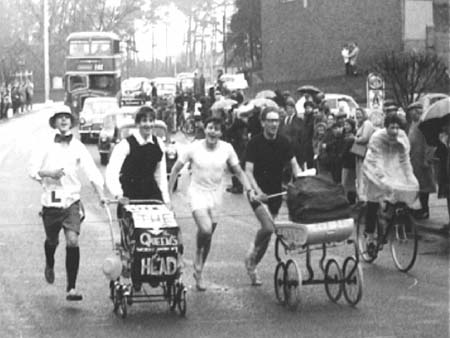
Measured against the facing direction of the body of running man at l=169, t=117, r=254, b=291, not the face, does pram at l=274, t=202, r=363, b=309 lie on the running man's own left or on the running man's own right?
on the running man's own left

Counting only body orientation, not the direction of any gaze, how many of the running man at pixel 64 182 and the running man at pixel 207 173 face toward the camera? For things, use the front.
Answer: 2

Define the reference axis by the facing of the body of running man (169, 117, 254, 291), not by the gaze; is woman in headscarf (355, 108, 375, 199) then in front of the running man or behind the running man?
behind

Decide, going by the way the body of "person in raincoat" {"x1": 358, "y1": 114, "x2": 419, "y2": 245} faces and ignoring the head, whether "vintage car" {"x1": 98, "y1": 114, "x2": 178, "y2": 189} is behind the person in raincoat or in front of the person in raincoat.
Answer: behind

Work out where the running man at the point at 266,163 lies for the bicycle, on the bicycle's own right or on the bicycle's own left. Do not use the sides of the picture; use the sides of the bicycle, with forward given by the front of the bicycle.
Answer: on the bicycle's own right

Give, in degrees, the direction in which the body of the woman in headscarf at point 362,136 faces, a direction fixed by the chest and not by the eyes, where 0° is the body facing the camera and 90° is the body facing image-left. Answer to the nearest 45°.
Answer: approximately 45°

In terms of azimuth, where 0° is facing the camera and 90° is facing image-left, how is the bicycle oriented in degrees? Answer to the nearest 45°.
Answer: approximately 315°
